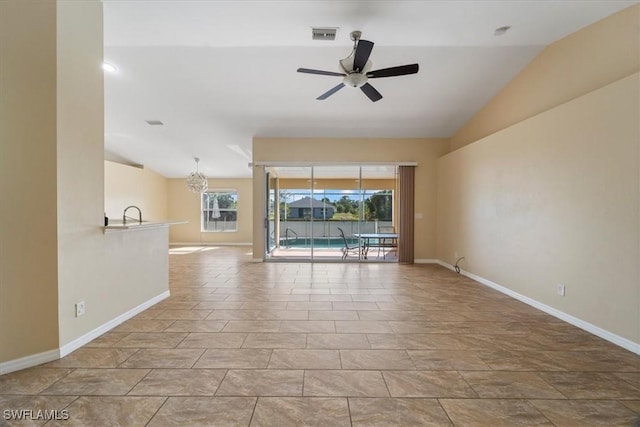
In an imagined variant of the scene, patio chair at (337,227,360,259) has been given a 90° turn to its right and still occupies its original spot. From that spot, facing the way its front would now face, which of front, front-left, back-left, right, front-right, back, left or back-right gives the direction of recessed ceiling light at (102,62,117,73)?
front-right

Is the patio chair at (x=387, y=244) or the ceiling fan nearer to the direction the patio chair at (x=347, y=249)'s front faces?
the patio chair

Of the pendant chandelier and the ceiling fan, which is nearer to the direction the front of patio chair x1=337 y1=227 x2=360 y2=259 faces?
the ceiling fan

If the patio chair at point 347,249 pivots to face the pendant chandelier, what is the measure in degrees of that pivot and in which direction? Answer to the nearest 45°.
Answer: approximately 180°

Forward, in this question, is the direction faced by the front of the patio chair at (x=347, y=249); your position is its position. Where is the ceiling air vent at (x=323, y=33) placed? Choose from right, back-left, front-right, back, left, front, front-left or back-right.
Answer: right

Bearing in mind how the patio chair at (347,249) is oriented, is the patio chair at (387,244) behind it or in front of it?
in front

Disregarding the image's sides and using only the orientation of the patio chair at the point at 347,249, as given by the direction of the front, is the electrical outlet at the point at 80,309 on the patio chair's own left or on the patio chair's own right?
on the patio chair's own right

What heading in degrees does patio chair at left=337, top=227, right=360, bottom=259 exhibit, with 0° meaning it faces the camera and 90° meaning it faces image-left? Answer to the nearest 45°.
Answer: approximately 270°

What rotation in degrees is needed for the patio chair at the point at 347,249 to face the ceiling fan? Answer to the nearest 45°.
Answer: approximately 90° to its right

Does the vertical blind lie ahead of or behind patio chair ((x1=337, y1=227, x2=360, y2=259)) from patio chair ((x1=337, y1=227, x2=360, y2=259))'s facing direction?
ahead
